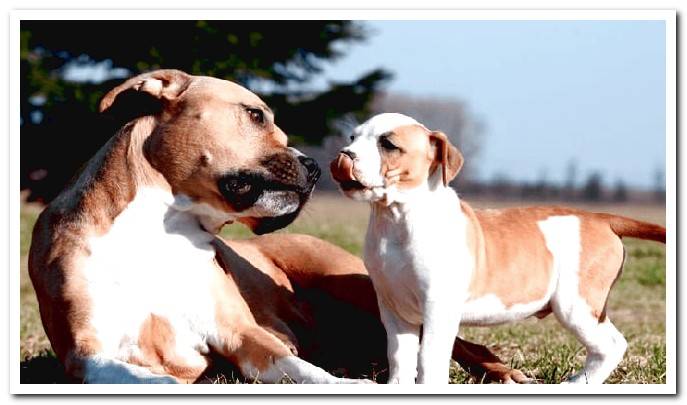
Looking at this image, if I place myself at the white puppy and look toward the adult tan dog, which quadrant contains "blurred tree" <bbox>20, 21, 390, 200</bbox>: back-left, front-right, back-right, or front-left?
front-right

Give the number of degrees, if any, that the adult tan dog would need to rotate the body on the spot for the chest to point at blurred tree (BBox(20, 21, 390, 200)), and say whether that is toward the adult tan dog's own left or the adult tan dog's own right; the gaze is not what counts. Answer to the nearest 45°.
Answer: approximately 135° to the adult tan dog's own right

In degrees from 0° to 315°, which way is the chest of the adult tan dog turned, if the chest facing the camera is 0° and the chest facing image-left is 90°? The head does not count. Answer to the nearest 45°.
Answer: approximately 45°

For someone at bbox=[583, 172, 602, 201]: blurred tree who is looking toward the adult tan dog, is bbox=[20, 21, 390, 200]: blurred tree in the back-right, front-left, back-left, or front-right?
front-right

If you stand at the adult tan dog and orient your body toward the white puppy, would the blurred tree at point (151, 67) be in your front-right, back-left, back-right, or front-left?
back-left

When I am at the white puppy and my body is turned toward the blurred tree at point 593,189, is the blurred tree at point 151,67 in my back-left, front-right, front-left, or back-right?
front-left

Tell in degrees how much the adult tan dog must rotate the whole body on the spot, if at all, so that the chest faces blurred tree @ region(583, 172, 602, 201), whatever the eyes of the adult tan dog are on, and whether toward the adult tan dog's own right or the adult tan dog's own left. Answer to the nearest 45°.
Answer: approximately 180°

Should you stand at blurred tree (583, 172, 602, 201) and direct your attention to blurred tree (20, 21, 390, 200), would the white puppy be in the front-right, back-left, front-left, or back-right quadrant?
front-left

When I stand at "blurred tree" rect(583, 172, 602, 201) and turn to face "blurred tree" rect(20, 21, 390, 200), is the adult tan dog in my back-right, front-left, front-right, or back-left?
front-left

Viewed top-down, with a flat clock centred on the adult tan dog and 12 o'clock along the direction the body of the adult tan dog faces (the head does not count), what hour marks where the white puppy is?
The white puppy is roughly at 8 o'clock from the adult tan dog.
